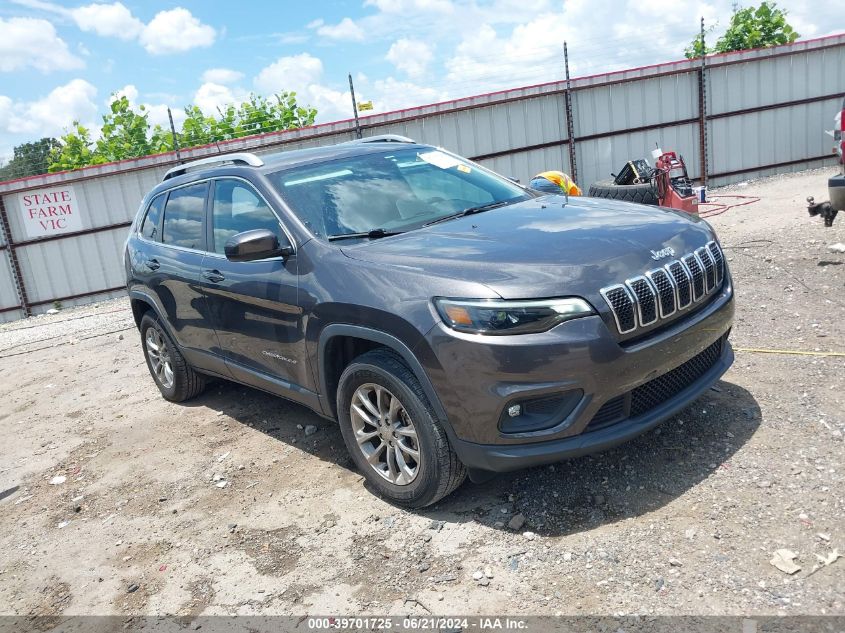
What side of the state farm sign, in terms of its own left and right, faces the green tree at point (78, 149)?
back

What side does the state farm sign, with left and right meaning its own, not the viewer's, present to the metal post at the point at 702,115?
left

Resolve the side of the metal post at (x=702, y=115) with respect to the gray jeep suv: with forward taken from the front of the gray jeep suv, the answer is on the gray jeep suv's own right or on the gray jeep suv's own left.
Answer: on the gray jeep suv's own left

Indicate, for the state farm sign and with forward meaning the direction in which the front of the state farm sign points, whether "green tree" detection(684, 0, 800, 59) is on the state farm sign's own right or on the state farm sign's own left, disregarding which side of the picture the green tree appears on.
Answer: on the state farm sign's own left

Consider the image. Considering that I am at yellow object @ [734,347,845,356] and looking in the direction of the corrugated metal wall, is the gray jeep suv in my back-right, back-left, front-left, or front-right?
back-left

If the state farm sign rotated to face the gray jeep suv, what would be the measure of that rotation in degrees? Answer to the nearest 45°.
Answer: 0° — it already faces it

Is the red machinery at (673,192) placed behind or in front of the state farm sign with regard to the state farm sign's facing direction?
in front

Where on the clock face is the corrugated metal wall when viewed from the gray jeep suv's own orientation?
The corrugated metal wall is roughly at 8 o'clock from the gray jeep suv.

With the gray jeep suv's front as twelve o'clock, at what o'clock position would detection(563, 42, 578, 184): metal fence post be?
The metal fence post is roughly at 8 o'clock from the gray jeep suv.

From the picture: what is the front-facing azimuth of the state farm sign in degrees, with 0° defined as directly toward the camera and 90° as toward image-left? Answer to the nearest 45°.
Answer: approximately 0°

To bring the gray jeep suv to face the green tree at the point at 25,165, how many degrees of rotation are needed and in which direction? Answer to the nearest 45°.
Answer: approximately 180°
